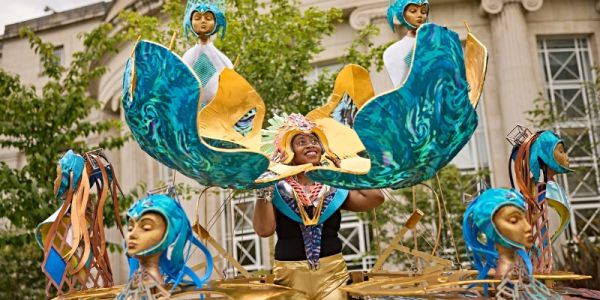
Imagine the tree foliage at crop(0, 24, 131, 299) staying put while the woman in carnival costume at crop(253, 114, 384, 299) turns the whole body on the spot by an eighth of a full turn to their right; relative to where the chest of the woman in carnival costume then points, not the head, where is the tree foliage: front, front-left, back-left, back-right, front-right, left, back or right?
right

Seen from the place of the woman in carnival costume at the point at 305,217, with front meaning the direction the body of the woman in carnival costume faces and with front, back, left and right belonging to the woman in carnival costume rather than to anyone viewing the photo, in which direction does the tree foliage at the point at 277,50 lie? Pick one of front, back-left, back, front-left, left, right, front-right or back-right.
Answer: back

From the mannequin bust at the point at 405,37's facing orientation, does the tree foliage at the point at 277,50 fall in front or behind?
behind

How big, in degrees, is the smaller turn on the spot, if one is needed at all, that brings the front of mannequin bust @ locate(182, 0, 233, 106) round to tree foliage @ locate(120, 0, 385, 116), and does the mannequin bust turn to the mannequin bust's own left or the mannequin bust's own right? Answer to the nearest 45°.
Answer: approximately 180°

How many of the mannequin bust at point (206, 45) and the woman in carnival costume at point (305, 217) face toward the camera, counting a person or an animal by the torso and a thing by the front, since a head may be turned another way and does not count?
2

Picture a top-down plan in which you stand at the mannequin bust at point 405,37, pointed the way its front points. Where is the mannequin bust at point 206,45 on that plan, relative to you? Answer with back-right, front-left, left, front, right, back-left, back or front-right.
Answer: back-right

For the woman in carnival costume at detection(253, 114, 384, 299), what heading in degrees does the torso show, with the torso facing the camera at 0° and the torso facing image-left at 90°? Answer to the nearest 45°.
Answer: approximately 0°
